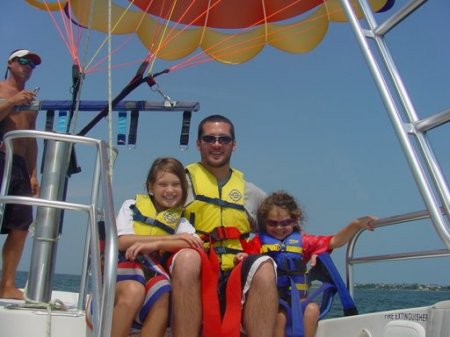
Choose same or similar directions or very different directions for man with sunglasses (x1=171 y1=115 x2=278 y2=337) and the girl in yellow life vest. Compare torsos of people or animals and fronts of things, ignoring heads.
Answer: same or similar directions

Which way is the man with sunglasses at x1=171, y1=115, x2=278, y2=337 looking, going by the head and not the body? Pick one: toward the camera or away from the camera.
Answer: toward the camera

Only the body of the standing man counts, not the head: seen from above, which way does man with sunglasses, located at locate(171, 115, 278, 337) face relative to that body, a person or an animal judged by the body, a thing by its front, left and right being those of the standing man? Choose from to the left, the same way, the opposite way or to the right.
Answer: to the right

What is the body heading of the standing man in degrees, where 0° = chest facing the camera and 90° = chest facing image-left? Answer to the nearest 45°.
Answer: approximately 315°

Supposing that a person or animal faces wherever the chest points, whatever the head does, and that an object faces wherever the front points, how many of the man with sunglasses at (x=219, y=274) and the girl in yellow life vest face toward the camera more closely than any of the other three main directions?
2

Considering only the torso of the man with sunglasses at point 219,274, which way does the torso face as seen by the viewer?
toward the camera

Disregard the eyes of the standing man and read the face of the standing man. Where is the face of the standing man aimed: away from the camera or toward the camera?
toward the camera

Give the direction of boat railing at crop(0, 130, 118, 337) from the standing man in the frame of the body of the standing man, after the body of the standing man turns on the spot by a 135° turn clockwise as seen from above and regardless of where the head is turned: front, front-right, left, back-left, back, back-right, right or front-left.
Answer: left

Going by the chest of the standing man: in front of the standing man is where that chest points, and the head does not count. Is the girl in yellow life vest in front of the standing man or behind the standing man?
in front

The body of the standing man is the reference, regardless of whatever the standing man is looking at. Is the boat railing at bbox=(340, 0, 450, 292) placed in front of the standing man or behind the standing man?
in front

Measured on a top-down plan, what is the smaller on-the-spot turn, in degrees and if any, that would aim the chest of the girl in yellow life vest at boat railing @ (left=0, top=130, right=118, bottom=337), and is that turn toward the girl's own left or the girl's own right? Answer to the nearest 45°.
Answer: approximately 90° to the girl's own right

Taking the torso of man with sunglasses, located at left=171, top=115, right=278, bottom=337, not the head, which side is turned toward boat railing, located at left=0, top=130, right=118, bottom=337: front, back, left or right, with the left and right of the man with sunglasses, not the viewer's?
right

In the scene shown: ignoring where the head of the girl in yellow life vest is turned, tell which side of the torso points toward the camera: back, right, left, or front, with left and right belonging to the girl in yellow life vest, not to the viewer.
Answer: front
